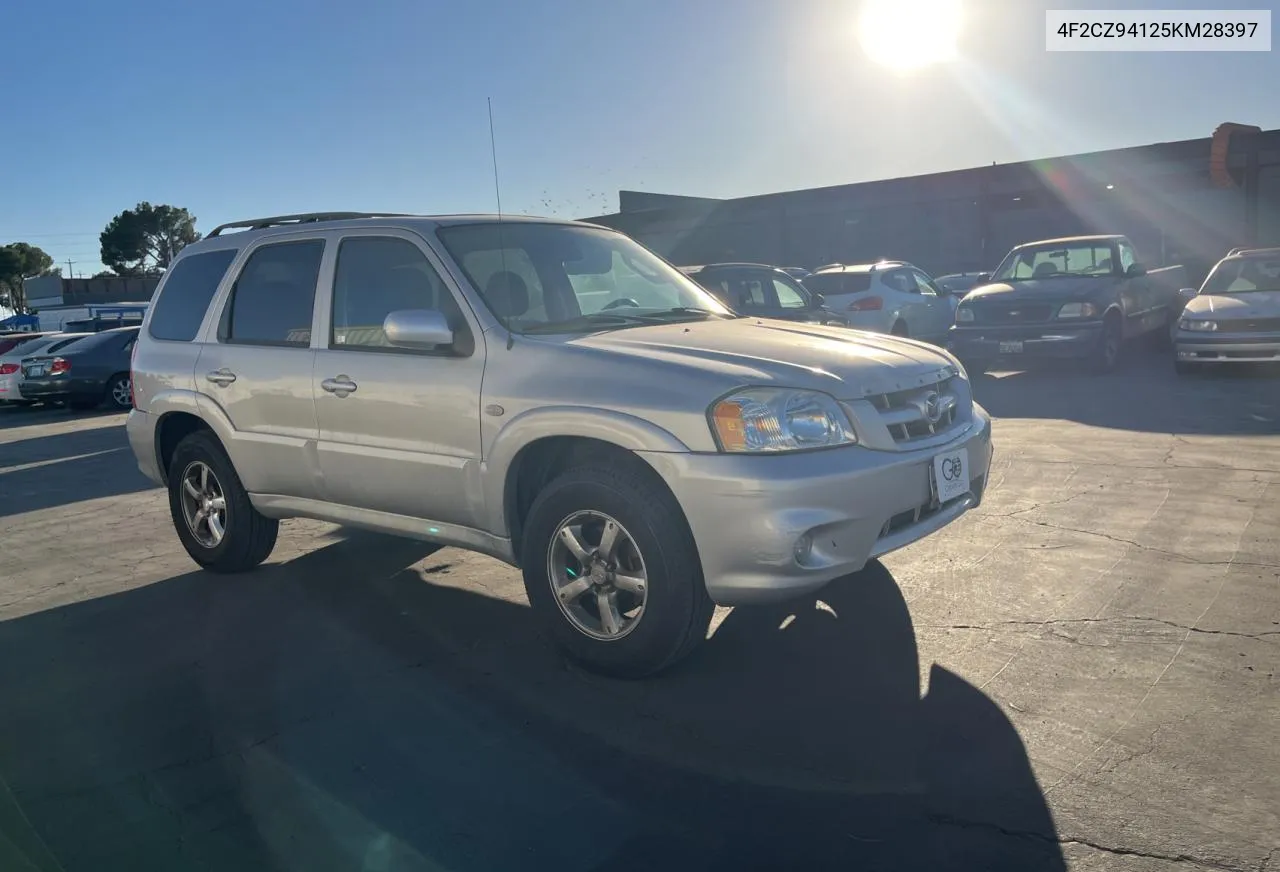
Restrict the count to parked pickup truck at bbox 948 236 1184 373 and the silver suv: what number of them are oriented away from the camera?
0

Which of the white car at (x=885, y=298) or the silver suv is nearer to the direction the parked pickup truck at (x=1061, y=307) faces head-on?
the silver suv

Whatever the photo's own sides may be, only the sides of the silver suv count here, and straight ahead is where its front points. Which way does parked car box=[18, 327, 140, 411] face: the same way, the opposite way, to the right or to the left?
to the left

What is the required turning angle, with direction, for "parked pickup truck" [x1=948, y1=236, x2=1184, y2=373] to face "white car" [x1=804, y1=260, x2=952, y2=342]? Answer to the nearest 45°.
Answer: approximately 90° to its right

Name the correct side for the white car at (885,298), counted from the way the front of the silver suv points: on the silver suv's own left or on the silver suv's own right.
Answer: on the silver suv's own left

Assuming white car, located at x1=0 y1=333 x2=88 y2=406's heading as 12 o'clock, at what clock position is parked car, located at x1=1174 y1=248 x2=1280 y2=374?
The parked car is roughly at 3 o'clock from the white car.

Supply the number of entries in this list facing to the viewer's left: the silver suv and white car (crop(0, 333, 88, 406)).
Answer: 0

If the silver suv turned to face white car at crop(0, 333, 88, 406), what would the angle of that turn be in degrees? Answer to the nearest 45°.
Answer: approximately 180°

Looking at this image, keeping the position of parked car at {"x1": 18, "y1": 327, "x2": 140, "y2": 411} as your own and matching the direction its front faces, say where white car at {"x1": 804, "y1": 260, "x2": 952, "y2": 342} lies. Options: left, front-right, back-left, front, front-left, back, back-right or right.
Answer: right

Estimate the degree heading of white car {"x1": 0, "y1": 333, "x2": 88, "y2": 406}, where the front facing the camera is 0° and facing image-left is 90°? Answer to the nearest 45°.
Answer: approximately 225°

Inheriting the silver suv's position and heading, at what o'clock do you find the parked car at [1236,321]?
The parked car is roughly at 9 o'clock from the silver suv.

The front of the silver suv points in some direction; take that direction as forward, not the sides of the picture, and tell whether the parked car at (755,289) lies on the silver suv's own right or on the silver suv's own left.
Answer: on the silver suv's own left
